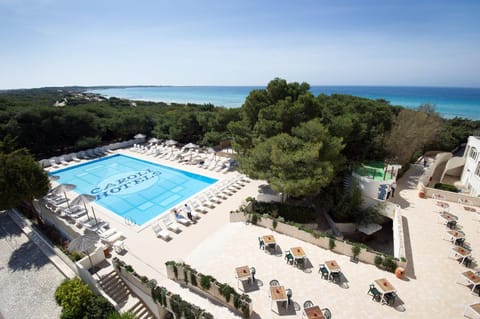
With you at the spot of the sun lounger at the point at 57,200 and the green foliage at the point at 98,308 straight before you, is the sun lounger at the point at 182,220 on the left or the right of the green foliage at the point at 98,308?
left

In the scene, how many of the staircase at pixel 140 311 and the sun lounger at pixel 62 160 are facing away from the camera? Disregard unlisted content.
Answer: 0

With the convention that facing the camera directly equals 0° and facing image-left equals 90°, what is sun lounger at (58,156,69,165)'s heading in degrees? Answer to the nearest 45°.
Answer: approximately 315°

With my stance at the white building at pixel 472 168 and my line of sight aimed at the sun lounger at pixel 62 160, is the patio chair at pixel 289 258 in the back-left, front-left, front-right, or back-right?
front-left

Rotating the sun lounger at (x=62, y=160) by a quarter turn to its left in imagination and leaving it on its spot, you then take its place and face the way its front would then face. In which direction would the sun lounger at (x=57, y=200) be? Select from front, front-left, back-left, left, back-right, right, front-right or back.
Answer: back-right

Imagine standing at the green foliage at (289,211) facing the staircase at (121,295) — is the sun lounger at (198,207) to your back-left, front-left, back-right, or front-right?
front-right

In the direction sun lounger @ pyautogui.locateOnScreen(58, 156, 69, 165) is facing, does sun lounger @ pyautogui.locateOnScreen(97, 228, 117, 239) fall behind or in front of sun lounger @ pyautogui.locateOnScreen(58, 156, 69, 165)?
in front
